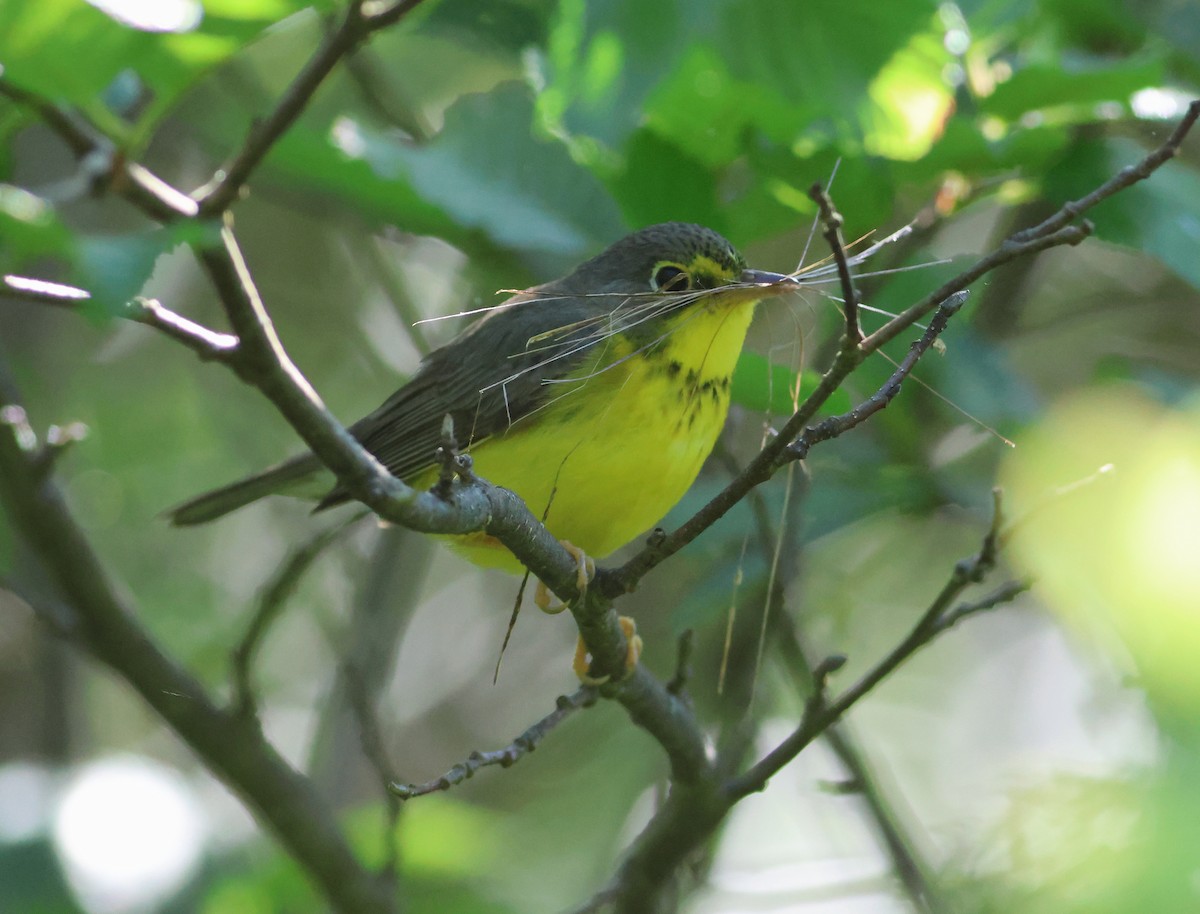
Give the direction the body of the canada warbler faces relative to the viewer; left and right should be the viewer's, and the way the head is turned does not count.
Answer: facing to the right of the viewer

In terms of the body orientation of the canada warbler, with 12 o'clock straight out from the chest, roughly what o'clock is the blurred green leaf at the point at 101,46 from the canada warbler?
The blurred green leaf is roughly at 4 o'clock from the canada warbler.

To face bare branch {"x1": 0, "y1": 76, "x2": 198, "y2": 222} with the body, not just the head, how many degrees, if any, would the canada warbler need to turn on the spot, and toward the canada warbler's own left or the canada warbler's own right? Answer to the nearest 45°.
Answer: approximately 135° to the canada warbler's own right

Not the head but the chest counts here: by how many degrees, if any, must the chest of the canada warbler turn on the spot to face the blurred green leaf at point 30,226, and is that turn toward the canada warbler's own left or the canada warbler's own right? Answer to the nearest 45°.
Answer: approximately 135° to the canada warbler's own right

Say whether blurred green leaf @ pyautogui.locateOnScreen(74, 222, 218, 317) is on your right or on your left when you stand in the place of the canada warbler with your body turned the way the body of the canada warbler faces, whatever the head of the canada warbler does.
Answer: on your right

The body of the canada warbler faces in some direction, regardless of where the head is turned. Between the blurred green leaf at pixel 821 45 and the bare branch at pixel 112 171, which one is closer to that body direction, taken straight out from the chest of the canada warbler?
the blurred green leaf

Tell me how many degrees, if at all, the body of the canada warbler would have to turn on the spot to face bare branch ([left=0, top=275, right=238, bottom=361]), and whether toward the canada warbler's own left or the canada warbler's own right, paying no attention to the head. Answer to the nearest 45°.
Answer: approximately 135° to the canada warbler's own right
